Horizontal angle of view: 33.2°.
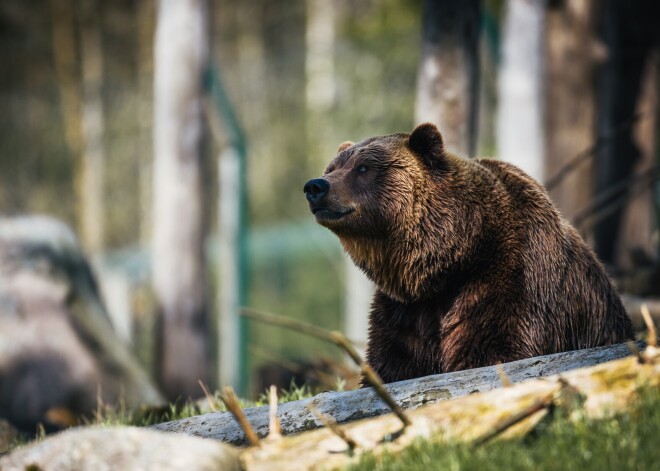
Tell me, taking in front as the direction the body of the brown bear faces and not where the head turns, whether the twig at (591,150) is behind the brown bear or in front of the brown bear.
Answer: behind

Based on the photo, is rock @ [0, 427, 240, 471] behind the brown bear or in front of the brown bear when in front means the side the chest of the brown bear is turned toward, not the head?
in front

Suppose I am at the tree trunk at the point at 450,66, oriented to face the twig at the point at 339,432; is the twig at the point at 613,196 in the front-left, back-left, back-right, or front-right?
back-left

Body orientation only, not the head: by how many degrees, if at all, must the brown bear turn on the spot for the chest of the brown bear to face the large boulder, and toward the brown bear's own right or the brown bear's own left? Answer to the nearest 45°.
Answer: approximately 90° to the brown bear's own right

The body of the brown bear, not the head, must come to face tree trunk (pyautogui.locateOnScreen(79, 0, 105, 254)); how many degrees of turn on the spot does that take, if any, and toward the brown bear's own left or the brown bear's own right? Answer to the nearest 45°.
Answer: approximately 90° to the brown bear's own right

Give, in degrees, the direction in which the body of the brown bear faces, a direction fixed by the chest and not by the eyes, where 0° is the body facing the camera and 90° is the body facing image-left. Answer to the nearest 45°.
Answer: approximately 45°

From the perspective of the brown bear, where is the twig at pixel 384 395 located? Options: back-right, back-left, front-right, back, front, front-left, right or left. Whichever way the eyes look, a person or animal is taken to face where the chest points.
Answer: front-left

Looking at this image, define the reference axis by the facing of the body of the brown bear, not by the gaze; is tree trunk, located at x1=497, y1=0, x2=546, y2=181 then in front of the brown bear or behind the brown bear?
behind

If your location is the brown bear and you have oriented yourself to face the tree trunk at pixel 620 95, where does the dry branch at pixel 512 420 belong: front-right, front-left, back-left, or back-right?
back-right

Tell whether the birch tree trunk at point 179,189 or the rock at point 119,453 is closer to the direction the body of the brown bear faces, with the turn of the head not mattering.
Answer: the rock

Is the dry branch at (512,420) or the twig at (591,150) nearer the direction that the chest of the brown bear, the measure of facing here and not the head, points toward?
the dry branch

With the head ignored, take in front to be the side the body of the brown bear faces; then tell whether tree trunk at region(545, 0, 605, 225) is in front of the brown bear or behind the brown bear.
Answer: behind
